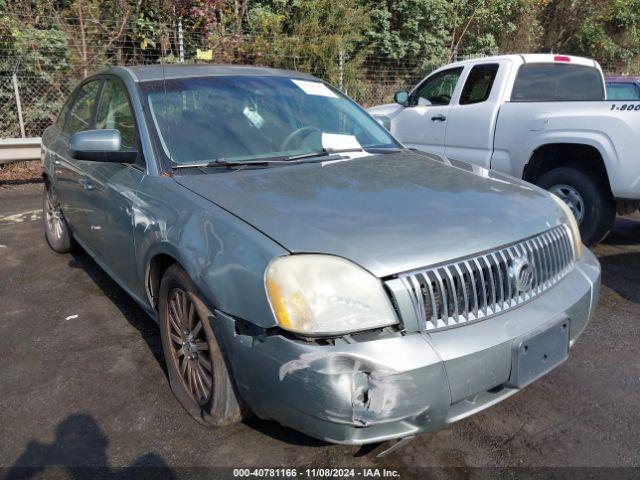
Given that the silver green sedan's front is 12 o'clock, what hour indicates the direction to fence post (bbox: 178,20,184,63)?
The fence post is roughly at 7 o'clock from the silver green sedan.

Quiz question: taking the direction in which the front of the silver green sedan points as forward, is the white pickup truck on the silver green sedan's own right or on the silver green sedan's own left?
on the silver green sedan's own left

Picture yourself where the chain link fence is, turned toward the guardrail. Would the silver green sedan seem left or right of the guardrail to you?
left

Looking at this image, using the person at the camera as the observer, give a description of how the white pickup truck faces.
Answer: facing away from the viewer and to the left of the viewer

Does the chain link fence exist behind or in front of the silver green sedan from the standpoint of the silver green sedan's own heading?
behind

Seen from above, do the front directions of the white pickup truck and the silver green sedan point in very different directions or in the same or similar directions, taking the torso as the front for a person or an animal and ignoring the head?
very different directions

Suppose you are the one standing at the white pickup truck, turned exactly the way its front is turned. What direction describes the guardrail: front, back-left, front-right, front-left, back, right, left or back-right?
front-left

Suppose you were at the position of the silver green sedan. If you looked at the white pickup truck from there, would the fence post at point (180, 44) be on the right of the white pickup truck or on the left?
left
